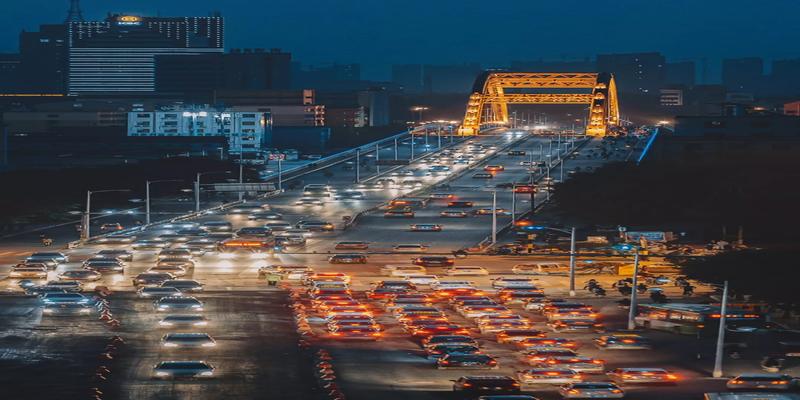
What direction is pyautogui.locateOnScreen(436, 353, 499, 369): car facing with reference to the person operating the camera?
facing away from the viewer

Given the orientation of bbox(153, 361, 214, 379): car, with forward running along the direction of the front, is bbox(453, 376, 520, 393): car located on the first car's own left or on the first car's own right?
on the first car's own left

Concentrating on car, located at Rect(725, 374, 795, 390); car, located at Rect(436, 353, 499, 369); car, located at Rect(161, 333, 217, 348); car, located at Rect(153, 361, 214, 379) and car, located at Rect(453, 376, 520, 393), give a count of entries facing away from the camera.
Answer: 3

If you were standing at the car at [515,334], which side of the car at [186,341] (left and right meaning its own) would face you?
left

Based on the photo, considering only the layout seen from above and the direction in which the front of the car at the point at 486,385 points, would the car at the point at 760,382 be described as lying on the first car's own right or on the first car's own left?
on the first car's own right

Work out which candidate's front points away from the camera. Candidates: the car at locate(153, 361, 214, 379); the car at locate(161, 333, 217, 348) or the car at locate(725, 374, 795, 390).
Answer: the car at locate(725, 374, 795, 390)

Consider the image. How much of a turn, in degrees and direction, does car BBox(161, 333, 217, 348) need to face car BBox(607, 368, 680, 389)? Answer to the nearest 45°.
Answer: approximately 45° to its left

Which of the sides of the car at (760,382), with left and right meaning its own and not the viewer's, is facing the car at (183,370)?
left

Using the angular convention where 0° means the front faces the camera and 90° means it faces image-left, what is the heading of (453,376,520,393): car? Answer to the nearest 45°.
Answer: approximately 180°

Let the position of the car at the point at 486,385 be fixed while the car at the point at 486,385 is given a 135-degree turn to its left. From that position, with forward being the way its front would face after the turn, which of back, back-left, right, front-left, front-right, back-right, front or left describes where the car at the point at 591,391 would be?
back-left

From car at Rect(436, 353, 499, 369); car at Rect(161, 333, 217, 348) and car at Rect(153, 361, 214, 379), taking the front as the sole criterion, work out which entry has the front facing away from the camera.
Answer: car at Rect(436, 353, 499, 369)

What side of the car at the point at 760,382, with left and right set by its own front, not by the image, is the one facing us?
back

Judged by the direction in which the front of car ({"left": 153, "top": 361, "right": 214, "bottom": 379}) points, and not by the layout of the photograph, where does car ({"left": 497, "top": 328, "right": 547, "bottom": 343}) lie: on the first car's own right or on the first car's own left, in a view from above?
on the first car's own left
